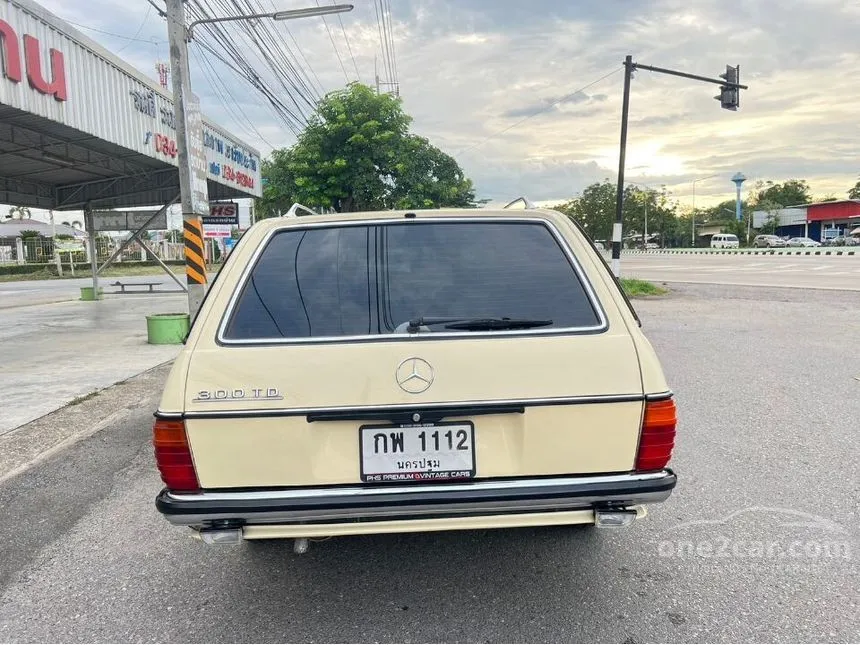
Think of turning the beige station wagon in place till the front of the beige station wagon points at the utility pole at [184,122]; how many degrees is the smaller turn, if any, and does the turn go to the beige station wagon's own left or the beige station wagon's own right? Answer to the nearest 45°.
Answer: approximately 45° to the beige station wagon's own left

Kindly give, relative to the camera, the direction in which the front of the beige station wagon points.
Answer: facing away from the viewer

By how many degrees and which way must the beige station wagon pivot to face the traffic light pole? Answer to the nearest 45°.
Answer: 0° — it already faces it

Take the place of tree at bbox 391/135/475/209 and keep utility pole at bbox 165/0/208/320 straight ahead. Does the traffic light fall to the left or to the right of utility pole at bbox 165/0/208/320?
left

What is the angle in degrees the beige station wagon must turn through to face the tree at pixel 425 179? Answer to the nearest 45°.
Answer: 0° — it already faces it

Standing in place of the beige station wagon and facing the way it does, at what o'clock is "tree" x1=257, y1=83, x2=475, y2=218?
The tree is roughly at 12 o'clock from the beige station wagon.

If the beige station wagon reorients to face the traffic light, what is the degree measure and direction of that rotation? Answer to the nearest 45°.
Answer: approximately 45° to its right

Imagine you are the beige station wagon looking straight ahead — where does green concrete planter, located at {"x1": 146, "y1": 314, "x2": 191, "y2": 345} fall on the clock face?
The green concrete planter is roughly at 11 o'clock from the beige station wagon.
